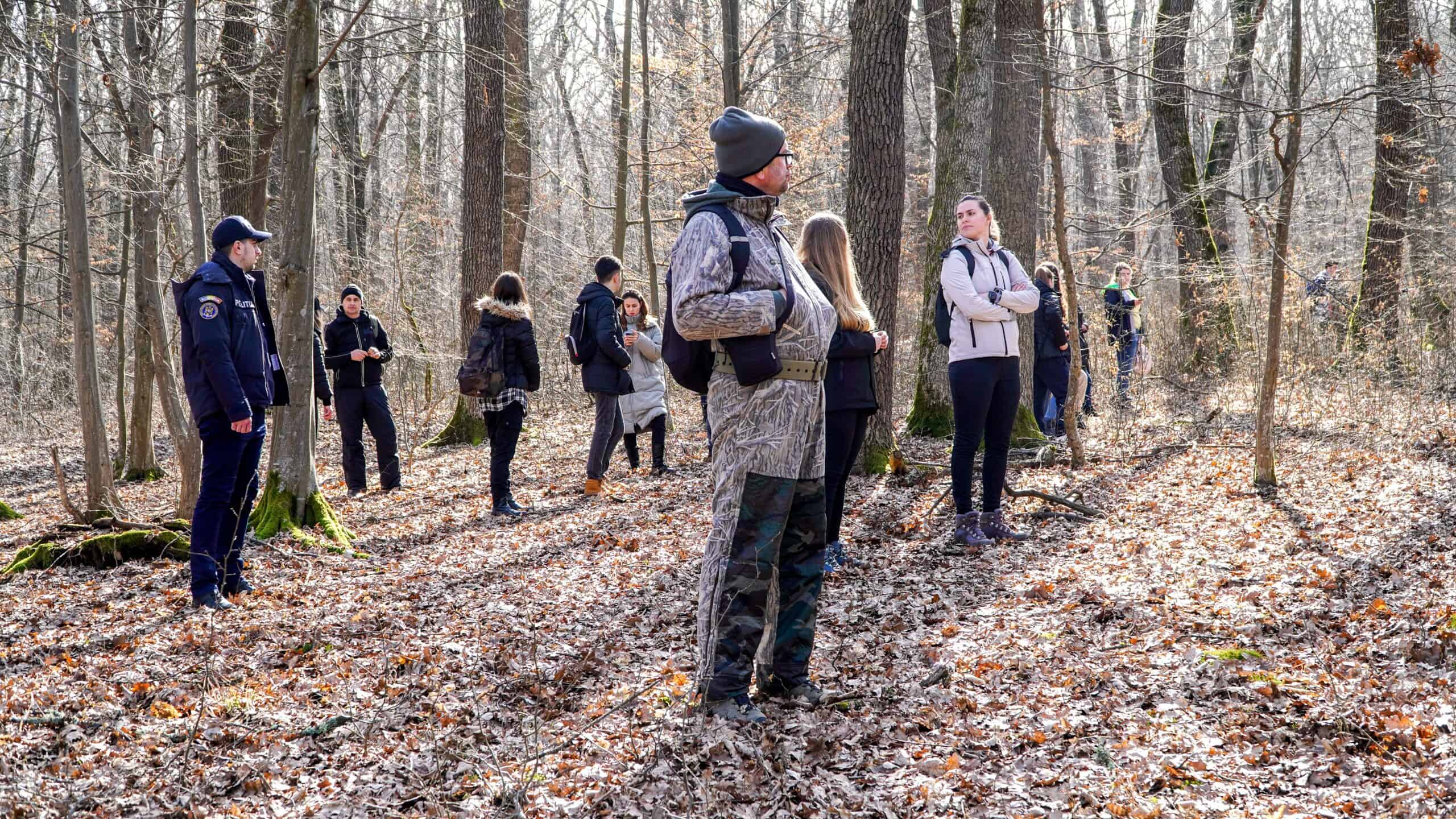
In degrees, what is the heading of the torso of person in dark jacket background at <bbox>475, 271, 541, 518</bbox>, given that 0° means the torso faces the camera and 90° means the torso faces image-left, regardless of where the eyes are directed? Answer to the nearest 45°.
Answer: approximately 225°

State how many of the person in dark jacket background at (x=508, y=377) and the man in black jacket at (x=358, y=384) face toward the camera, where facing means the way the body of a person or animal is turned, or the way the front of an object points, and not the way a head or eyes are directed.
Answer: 1

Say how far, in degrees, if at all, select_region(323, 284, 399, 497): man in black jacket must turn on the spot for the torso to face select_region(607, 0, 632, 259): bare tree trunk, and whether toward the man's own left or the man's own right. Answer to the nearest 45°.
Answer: approximately 135° to the man's own left

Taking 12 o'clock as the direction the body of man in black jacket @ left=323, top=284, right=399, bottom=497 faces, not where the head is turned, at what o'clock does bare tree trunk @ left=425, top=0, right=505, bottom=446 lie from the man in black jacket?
The bare tree trunk is roughly at 7 o'clock from the man in black jacket.

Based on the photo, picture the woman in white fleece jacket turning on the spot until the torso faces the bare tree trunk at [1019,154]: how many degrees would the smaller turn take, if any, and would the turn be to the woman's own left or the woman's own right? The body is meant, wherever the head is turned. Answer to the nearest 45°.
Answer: approximately 135° to the woman's own left

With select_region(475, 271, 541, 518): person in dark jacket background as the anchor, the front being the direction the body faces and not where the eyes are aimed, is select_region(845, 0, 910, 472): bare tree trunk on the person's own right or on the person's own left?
on the person's own right

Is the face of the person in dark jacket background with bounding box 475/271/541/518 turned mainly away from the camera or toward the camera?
away from the camera
